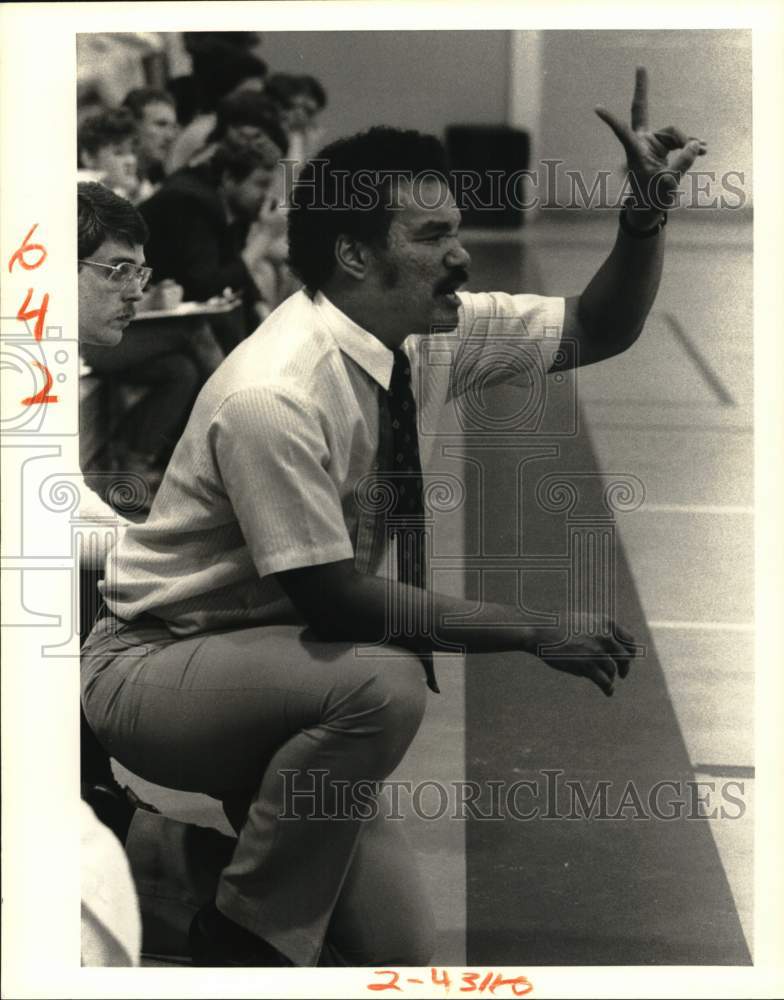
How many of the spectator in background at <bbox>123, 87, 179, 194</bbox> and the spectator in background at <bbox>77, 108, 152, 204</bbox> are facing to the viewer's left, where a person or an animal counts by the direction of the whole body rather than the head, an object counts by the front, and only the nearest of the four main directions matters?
0

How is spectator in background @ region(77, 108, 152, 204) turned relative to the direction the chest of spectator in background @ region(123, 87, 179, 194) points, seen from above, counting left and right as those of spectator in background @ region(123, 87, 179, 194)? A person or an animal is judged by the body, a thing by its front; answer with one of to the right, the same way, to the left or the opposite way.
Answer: the same way

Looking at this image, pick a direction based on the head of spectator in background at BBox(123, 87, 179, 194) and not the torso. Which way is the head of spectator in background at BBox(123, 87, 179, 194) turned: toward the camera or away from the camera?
toward the camera

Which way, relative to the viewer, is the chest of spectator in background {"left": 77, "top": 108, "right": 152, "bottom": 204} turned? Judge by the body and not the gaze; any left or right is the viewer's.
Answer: facing the viewer and to the right of the viewer

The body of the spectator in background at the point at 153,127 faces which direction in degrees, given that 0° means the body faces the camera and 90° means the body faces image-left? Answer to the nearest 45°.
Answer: approximately 315°
